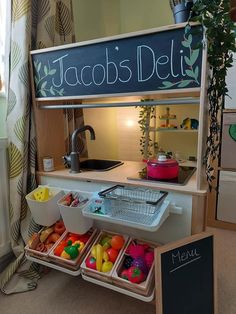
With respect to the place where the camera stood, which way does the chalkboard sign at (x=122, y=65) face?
facing the viewer and to the left of the viewer

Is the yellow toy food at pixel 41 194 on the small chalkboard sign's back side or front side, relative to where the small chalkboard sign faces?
on the back side

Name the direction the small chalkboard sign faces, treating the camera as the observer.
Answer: facing the viewer and to the right of the viewer

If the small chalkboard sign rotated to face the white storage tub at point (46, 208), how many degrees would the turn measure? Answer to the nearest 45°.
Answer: approximately 135° to its right

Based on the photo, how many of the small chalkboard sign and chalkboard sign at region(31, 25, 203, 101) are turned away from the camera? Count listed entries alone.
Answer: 0
